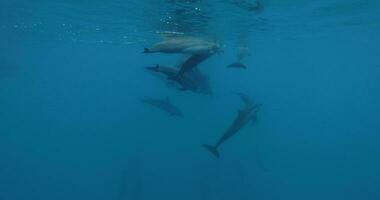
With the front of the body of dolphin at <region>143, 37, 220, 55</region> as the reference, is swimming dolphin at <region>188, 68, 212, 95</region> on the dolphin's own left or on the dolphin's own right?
on the dolphin's own left
